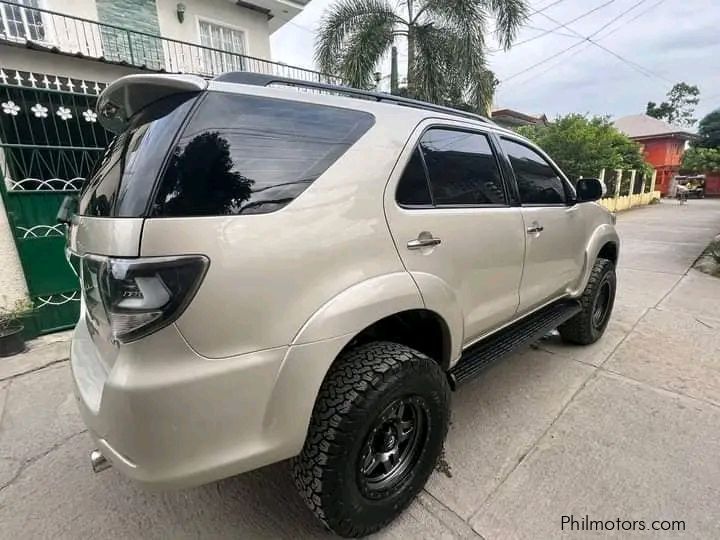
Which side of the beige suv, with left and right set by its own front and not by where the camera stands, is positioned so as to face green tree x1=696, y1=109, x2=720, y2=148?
front

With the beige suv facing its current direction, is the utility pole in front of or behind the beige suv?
in front

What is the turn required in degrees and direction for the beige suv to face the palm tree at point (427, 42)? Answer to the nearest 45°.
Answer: approximately 45° to its left

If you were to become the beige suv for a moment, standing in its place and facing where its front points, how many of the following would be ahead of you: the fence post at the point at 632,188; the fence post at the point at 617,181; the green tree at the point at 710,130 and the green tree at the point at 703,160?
4

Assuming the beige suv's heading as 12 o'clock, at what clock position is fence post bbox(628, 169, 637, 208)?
The fence post is roughly at 12 o'clock from the beige suv.

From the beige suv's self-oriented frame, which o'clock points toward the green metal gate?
The green metal gate is roughly at 9 o'clock from the beige suv.

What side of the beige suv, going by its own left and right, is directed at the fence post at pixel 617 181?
front

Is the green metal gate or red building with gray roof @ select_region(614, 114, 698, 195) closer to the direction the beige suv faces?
the red building with gray roof

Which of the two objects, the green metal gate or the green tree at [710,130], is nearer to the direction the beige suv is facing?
the green tree

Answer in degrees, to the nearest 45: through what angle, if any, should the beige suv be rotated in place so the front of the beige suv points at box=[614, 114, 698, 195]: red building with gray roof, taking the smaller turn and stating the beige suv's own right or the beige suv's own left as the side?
0° — it already faces it

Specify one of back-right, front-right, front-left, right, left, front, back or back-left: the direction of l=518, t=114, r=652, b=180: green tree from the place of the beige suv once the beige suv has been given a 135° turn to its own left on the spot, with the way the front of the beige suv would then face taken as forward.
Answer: back-right

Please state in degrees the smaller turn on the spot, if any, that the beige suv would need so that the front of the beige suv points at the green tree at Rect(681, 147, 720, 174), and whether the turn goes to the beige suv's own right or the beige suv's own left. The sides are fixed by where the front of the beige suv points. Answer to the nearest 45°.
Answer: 0° — it already faces it

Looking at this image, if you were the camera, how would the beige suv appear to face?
facing away from the viewer and to the right of the viewer
